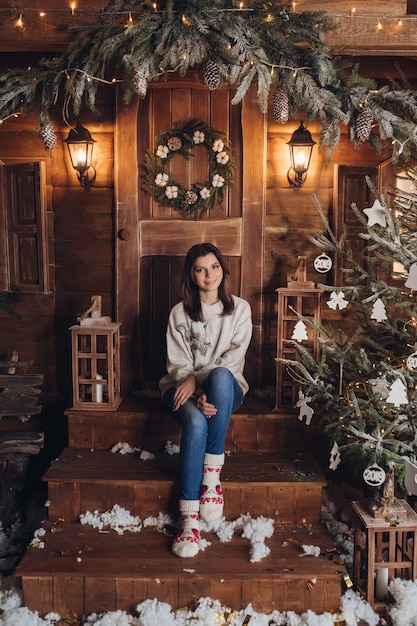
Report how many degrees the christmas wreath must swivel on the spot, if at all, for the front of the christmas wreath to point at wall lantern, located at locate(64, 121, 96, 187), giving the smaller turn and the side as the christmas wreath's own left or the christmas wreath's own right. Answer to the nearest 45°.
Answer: approximately 90° to the christmas wreath's own right

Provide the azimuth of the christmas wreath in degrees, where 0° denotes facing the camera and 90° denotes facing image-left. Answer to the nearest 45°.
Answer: approximately 0°

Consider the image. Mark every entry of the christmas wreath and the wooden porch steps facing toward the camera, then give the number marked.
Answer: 2

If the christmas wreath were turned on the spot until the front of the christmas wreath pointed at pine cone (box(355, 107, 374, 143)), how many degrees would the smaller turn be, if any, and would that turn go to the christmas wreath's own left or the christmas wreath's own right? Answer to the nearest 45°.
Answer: approximately 45° to the christmas wreath's own left
